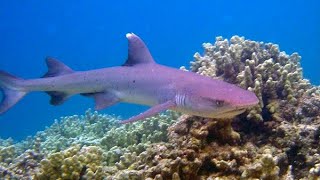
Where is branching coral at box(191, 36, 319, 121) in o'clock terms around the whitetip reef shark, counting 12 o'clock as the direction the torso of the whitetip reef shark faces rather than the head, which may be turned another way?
The branching coral is roughly at 12 o'clock from the whitetip reef shark.

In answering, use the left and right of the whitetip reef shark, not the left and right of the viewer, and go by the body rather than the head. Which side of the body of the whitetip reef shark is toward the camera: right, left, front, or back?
right
